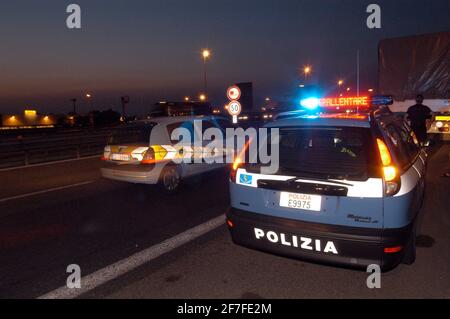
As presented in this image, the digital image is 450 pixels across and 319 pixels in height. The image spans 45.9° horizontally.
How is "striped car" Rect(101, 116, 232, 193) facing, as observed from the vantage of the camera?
facing away from the viewer and to the right of the viewer

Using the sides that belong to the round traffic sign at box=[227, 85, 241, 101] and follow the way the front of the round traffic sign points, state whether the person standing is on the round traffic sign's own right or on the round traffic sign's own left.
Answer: on the round traffic sign's own left

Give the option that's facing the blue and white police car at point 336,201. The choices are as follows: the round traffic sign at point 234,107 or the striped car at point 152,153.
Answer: the round traffic sign

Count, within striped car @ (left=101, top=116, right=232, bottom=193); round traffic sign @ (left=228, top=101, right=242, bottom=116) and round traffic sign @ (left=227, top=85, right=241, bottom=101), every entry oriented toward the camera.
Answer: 2

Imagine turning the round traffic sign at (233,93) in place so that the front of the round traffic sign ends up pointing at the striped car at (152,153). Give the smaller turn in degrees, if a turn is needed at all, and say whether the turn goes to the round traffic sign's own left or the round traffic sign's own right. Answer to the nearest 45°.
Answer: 0° — it already faces it

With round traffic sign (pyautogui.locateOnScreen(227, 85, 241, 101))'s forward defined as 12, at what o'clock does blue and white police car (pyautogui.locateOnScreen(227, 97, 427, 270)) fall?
The blue and white police car is roughly at 12 o'clock from the round traffic sign.

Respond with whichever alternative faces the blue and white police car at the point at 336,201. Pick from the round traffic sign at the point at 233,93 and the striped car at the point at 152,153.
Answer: the round traffic sign
